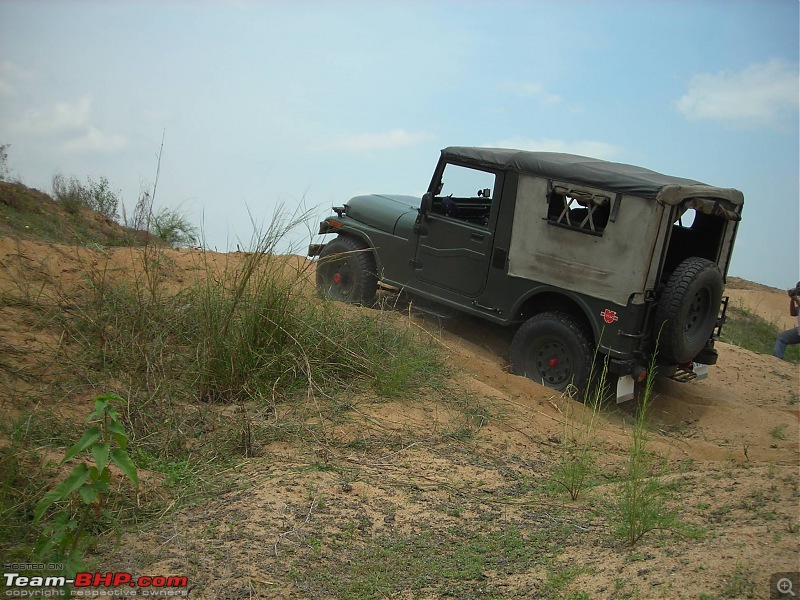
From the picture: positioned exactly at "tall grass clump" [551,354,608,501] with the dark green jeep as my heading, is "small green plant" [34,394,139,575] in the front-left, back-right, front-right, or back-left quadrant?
back-left

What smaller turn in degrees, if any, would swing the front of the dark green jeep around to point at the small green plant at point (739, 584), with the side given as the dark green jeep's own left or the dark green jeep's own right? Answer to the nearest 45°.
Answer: approximately 135° to the dark green jeep's own left

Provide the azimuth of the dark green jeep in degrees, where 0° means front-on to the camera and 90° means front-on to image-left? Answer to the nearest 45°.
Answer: approximately 135°

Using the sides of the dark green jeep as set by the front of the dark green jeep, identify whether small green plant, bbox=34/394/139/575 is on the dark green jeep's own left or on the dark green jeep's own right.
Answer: on the dark green jeep's own left

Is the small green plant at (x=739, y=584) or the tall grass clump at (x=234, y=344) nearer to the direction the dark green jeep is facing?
the tall grass clump

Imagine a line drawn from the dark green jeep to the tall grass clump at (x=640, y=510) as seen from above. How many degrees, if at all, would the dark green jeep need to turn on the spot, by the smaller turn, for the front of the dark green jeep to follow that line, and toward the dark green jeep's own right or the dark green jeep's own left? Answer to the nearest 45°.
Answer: approximately 135° to the dark green jeep's own left

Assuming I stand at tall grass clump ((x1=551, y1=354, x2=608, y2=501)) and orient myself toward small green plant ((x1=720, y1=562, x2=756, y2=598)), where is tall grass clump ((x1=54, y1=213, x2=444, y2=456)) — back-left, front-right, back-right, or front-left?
back-right
